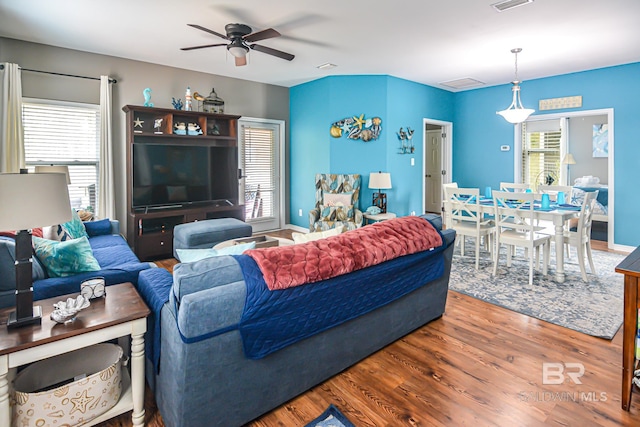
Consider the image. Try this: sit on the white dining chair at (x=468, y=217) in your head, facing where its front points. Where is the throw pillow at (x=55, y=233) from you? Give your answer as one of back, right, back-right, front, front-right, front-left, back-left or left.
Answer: back

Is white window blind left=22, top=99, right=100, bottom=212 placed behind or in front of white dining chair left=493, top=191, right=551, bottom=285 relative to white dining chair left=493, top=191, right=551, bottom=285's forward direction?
behind

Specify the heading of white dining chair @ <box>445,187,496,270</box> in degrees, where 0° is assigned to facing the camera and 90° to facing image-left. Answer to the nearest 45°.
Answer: approximately 225°

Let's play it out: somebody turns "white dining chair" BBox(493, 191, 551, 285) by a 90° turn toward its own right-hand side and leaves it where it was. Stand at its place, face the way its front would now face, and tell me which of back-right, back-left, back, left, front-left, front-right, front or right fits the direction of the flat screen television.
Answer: back-right

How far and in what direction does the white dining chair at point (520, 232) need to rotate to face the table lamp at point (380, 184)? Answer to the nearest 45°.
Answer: approximately 90° to its left

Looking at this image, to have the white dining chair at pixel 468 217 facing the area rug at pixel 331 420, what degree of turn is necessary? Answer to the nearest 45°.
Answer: approximately 135° to its right

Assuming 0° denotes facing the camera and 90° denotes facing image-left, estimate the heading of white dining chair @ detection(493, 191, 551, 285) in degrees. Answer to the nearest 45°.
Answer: approximately 225°

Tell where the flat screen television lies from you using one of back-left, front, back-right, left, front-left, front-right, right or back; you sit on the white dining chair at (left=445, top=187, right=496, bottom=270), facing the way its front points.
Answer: back-left

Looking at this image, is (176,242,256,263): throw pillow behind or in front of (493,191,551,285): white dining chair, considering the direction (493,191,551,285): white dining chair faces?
behind
